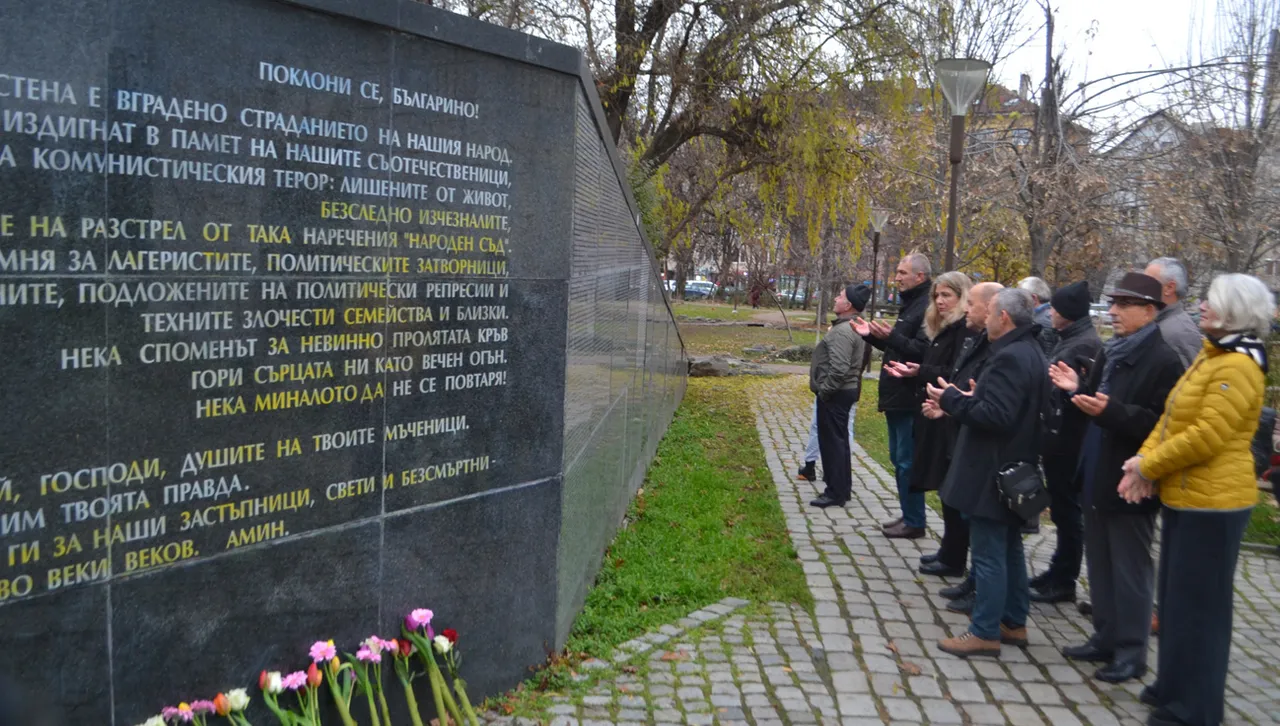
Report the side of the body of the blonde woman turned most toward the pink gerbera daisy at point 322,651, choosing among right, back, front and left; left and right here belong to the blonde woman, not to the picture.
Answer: front

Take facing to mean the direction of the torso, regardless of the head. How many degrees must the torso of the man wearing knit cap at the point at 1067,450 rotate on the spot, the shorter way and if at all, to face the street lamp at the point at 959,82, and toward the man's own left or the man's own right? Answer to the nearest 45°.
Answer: approximately 90° to the man's own right

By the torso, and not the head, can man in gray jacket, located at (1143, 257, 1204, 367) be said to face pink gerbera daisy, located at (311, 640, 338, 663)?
no

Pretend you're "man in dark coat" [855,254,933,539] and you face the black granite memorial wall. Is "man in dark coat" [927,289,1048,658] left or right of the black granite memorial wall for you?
left

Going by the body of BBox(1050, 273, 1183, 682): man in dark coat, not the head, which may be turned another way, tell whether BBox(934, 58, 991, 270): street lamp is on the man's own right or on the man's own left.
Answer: on the man's own right

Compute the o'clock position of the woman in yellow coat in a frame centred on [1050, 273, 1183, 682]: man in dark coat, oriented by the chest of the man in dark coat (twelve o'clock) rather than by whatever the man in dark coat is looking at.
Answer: The woman in yellow coat is roughly at 8 o'clock from the man in dark coat.

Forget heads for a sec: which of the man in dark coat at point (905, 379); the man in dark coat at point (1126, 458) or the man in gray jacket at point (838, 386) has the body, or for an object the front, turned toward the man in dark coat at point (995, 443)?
the man in dark coat at point (1126, 458)

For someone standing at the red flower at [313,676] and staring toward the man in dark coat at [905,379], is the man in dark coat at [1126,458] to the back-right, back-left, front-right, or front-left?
front-right

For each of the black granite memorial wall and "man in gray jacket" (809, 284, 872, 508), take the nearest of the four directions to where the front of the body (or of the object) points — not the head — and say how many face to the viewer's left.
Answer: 1

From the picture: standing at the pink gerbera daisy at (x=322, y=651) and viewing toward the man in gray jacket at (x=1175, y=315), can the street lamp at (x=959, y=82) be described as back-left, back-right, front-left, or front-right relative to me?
front-left

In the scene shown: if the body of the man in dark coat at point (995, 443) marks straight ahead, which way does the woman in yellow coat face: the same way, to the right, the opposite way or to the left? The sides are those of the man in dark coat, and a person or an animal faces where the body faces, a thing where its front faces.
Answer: the same way

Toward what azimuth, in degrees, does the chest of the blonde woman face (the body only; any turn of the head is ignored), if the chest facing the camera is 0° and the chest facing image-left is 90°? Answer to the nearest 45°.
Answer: approximately 45°

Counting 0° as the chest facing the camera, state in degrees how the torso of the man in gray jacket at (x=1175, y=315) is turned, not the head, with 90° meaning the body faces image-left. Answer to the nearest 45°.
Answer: approximately 90°

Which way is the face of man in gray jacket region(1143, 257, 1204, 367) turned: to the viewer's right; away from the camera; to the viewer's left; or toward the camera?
to the viewer's left

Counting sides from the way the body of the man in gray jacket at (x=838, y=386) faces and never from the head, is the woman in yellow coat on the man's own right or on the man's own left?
on the man's own left

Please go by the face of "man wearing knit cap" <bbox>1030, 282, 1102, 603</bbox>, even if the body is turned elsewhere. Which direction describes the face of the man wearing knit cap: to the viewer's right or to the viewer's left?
to the viewer's left

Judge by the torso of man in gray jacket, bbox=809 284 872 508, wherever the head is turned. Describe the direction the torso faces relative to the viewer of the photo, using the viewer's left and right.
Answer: facing to the left of the viewer

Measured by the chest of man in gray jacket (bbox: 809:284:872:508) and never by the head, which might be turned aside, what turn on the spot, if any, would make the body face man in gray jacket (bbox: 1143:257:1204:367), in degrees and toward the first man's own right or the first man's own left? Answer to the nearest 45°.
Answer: approximately 135° to the first man's own left

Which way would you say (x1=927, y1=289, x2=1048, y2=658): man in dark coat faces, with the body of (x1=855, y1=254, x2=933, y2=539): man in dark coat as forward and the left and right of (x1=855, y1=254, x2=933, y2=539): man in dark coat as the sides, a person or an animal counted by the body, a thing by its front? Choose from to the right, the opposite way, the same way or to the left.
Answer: the same way

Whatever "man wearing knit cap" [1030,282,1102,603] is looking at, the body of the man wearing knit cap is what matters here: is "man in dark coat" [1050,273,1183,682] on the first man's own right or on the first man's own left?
on the first man's own left

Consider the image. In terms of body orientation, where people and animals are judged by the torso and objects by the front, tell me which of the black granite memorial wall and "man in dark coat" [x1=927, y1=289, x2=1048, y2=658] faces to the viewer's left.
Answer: the man in dark coat

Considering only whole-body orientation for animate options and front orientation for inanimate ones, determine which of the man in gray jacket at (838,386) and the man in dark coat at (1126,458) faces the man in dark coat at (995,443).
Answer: the man in dark coat at (1126,458)
